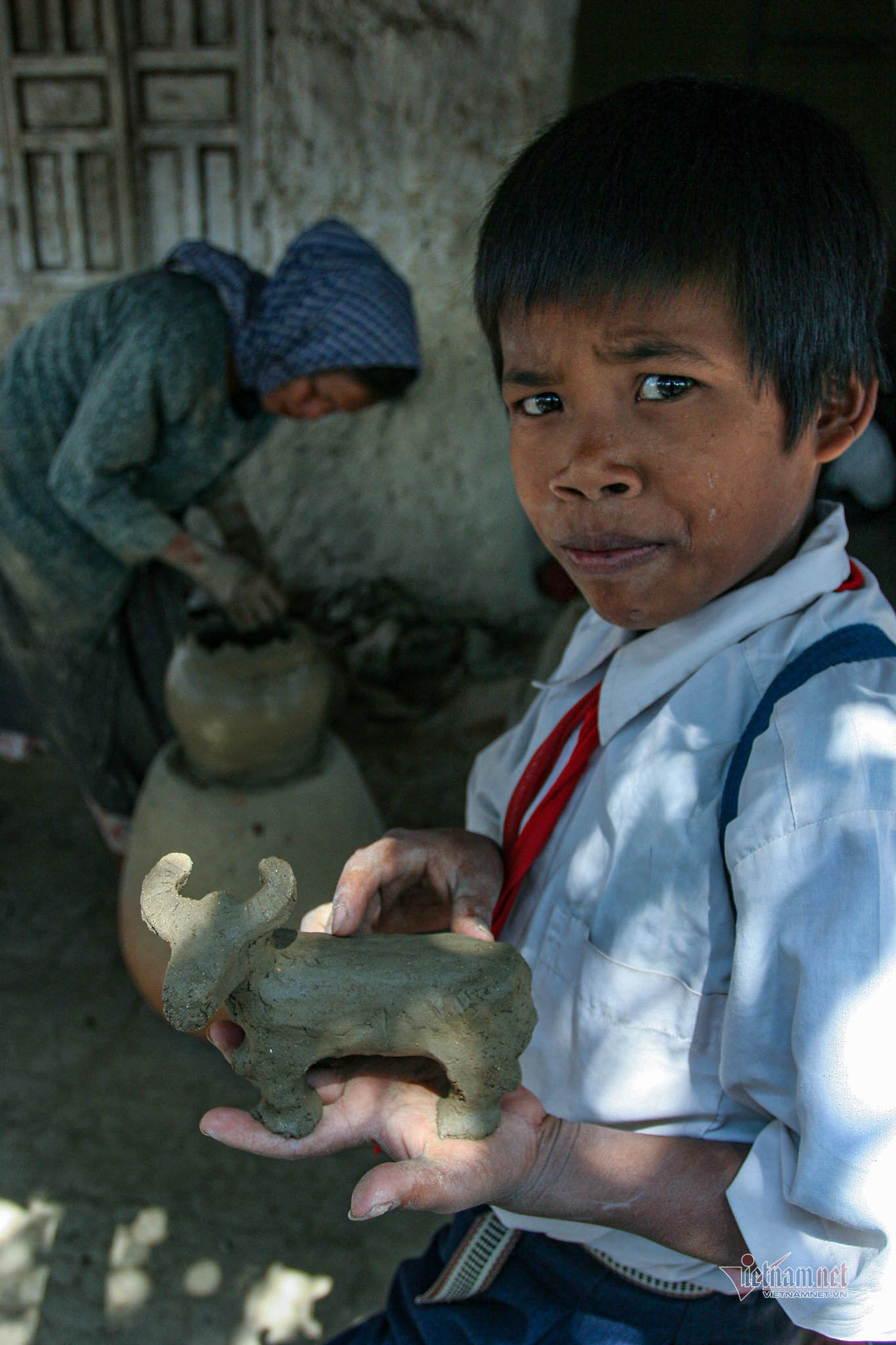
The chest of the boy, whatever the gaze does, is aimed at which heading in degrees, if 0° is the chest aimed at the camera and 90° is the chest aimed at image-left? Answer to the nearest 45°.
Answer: approximately 45°

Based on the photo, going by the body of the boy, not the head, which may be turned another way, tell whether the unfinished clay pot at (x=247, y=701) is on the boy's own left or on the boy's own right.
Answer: on the boy's own right
